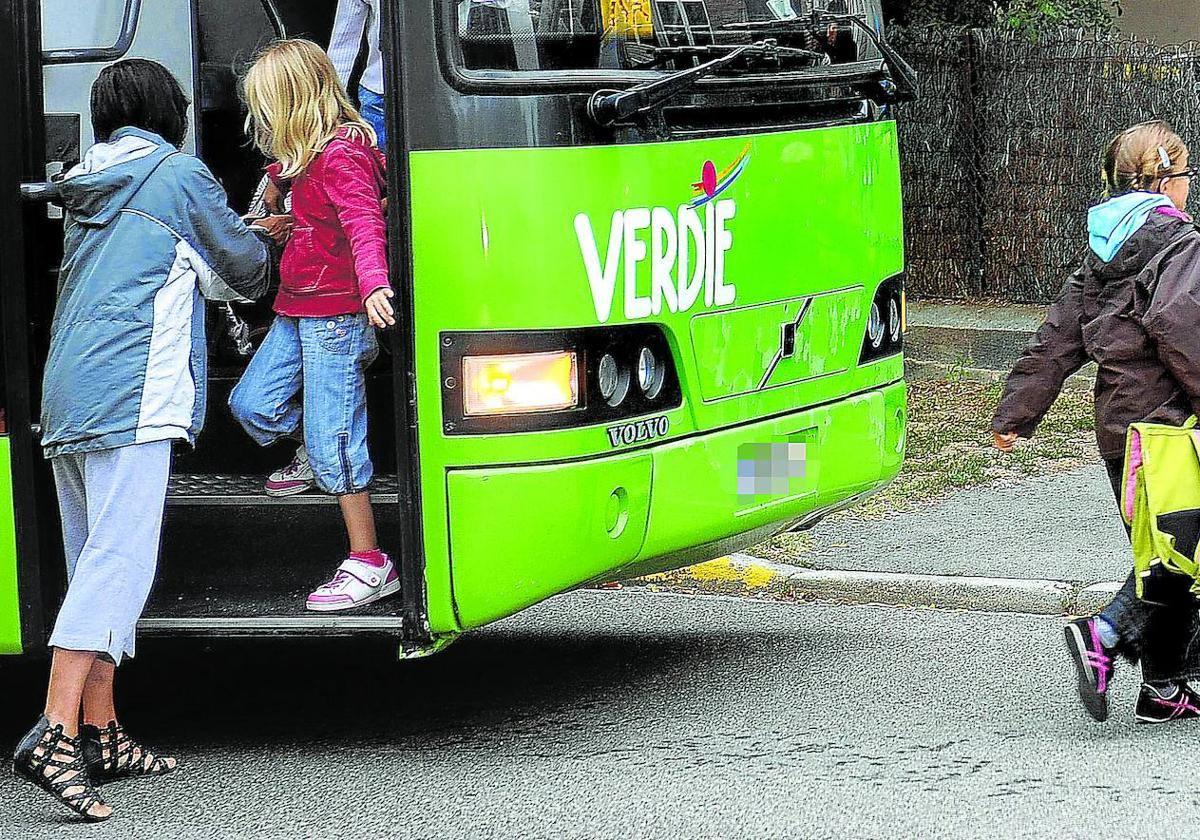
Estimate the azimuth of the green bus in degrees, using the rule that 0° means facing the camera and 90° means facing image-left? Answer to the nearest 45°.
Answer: approximately 315°

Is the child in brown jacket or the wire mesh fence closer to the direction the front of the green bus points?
the child in brown jacket

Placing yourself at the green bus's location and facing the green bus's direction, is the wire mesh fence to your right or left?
on your left

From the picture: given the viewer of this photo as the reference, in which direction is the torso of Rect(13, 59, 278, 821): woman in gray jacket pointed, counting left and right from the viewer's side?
facing away from the viewer and to the right of the viewer

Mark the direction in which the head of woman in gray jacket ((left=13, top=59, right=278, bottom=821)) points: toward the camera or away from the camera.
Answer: away from the camera

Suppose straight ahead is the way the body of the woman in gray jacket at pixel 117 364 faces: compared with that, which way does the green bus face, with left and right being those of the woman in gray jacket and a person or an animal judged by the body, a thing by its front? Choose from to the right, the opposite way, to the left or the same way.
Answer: to the right
